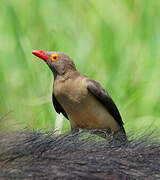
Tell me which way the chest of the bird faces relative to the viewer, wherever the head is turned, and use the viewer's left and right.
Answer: facing the viewer and to the left of the viewer
